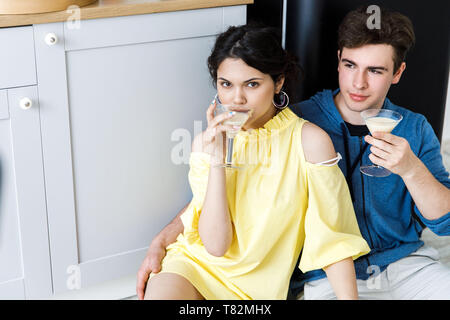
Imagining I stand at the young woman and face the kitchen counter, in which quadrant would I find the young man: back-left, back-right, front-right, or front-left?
back-right

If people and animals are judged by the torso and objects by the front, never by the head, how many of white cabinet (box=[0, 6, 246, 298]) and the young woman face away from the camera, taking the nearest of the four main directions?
0

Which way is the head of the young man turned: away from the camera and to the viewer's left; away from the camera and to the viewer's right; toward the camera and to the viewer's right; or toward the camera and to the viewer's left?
toward the camera and to the viewer's left

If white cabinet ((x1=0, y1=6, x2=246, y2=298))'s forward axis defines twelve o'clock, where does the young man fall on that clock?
The young man is roughly at 11 o'clock from the white cabinet.

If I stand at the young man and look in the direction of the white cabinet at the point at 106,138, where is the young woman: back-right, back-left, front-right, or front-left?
front-left

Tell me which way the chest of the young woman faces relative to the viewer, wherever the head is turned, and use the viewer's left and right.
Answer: facing the viewer and to the left of the viewer

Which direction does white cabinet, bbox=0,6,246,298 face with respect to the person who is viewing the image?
facing the viewer and to the right of the viewer

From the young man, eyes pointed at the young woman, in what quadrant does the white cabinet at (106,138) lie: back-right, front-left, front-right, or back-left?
front-right
